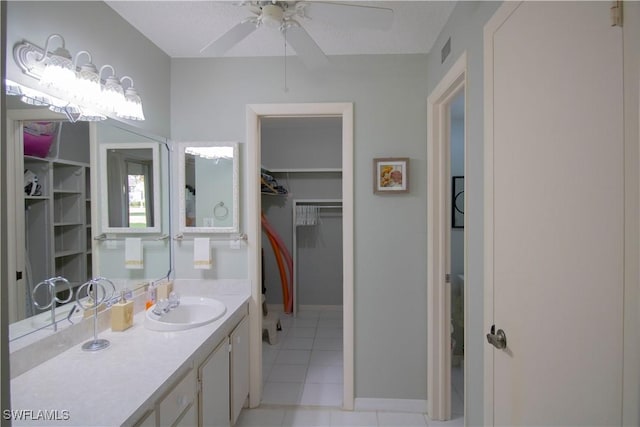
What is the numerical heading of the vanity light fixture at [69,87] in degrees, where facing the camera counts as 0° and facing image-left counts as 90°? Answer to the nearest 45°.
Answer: approximately 315°

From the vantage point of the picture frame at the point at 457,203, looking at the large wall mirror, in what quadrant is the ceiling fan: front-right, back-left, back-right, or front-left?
front-left

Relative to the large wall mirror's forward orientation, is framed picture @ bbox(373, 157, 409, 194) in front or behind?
in front

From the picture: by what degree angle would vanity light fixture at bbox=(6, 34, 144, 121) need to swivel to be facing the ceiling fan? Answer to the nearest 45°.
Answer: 0° — it already faces it

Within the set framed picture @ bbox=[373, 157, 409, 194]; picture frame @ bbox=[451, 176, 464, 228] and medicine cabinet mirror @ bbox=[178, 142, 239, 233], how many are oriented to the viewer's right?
0

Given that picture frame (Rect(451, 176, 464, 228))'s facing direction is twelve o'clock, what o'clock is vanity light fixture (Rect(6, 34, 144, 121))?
The vanity light fixture is roughly at 1 o'clock from the picture frame.

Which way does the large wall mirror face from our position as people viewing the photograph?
facing the viewer and to the right of the viewer

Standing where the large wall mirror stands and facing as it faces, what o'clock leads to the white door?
The white door is roughly at 12 o'clock from the large wall mirror.

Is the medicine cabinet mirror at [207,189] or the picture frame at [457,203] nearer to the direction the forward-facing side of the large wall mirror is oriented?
the picture frame

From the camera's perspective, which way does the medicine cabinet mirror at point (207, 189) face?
toward the camera

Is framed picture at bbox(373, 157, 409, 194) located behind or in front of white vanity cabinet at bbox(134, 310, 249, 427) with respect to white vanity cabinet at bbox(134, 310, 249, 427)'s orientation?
in front

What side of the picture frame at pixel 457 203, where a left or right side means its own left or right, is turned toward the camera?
front

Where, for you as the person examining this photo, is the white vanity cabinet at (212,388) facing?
facing to the right of the viewer
